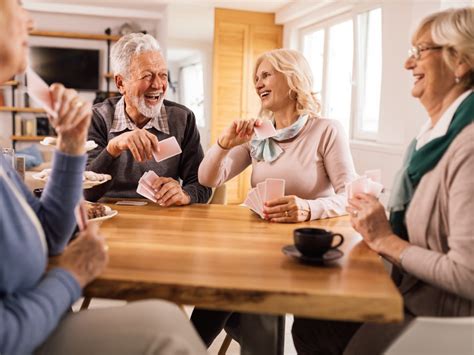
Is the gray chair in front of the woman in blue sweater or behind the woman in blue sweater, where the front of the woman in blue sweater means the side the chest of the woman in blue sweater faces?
in front

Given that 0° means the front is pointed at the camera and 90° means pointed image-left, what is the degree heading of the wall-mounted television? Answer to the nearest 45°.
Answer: approximately 0°

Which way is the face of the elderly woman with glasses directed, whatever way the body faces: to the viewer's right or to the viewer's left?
to the viewer's left

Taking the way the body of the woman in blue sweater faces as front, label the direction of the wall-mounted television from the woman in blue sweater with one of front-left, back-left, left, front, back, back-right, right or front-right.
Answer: left

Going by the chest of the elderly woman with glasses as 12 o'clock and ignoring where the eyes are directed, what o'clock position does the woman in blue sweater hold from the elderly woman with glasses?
The woman in blue sweater is roughly at 11 o'clock from the elderly woman with glasses.

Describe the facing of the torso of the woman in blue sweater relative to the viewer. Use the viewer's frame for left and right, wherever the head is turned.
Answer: facing to the right of the viewer

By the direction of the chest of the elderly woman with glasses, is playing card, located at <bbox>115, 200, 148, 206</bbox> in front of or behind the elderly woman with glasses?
in front

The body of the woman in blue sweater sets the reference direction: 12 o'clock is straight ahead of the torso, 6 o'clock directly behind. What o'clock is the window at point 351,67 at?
The window is roughly at 10 o'clock from the woman in blue sweater.

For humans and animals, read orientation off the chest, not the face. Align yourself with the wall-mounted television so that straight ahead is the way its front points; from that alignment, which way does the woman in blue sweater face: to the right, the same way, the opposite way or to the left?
to the left

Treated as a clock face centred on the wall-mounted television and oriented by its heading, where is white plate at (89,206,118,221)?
The white plate is roughly at 12 o'clock from the wall-mounted television.

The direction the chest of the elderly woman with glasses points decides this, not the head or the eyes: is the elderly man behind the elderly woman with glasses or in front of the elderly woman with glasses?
in front
